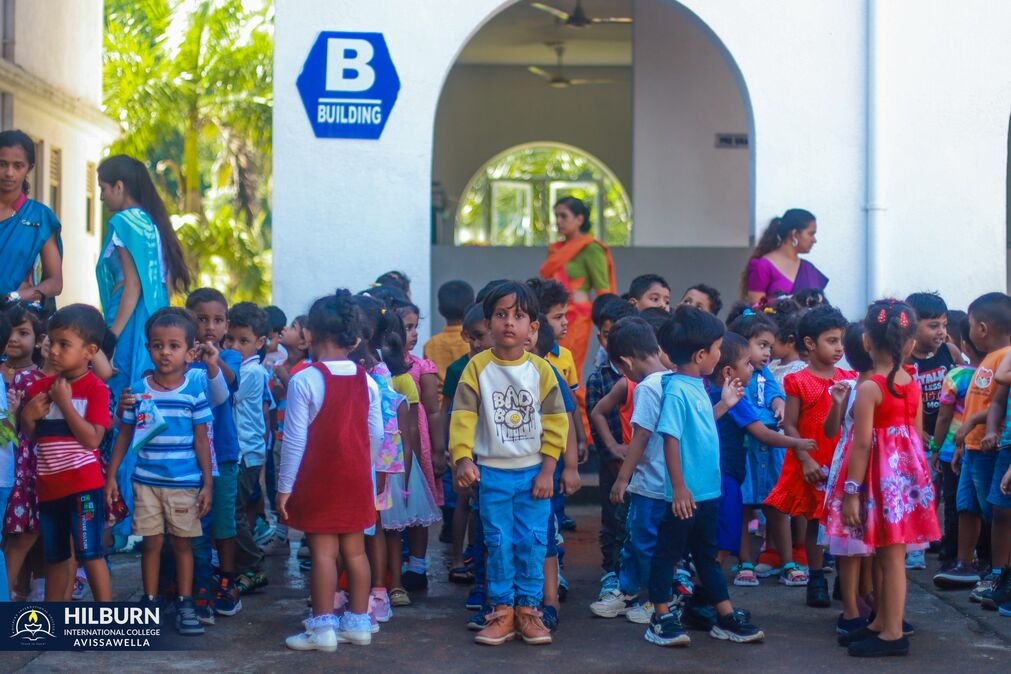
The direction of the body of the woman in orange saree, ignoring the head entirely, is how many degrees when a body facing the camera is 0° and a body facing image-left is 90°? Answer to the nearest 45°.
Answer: approximately 45°

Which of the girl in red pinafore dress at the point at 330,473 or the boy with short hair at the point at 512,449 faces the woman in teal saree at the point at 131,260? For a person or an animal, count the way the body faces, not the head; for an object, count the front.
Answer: the girl in red pinafore dress

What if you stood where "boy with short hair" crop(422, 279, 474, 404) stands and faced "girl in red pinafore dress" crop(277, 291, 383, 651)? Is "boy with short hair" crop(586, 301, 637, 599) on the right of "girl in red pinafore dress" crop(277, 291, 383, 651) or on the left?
left

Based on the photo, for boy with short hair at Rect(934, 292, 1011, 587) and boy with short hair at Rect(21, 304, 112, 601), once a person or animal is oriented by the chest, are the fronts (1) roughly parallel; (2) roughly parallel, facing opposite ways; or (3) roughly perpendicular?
roughly perpendicular

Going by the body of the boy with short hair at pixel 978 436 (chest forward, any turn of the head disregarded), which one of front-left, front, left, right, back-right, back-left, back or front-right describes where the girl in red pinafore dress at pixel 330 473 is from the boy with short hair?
front-left

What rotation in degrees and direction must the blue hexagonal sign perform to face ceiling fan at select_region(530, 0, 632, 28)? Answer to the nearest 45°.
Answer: approximately 135° to its left

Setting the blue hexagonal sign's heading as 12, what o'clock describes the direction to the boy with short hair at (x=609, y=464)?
The boy with short hair is roughly at 11 o'clock from the blue hexagonal sign.

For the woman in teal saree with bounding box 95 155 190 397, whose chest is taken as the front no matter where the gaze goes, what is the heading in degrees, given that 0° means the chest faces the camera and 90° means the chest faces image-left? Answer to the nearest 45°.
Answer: approximately 90°

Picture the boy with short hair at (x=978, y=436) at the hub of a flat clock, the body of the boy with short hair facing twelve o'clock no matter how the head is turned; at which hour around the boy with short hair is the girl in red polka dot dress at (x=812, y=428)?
The girl in red polka dot dress is roughly at 11 o'clock from the boy with short hair.

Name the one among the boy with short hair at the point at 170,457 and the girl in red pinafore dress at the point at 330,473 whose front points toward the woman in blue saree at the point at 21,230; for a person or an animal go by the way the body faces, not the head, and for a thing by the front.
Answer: the girl in red pinafore dress

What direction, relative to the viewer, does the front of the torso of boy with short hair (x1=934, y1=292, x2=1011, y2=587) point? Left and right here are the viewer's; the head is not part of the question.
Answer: facing to the left of the viewer
